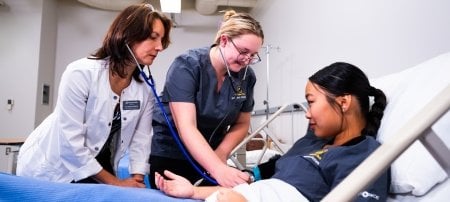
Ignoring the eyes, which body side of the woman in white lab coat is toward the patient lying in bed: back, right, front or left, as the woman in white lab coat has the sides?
front

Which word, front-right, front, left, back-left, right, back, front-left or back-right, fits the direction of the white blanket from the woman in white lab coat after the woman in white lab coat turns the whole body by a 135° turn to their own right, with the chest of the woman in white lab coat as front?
back-left

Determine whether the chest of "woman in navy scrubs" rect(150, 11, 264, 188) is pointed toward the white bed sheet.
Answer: yes

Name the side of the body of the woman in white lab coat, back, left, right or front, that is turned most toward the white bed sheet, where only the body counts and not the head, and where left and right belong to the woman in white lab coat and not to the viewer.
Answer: front

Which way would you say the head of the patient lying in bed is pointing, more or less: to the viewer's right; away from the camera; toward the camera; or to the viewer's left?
to the viewer's left

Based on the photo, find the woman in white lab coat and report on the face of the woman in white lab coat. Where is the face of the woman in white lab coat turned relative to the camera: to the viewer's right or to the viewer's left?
to the viewer's right

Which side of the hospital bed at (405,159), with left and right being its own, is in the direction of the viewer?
left

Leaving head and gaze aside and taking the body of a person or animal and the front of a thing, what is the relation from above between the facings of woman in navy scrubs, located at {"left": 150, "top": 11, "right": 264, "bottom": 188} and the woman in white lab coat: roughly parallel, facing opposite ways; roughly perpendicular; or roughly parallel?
roughly parallel

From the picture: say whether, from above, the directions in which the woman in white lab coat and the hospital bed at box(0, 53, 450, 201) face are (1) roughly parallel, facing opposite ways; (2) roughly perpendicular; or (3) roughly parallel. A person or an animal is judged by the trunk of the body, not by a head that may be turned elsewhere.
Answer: roughly parallel, facing opposite ways

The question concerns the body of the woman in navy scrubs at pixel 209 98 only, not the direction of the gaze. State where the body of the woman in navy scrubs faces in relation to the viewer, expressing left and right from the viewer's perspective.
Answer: facing the viewer and to the right of the viewer

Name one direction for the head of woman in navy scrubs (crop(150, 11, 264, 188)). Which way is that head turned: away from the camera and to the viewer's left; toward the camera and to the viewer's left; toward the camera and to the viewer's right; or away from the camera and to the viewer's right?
toward the camera and to the viewer's right

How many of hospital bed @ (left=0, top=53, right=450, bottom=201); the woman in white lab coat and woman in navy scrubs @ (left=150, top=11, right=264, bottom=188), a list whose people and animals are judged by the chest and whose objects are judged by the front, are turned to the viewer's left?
1

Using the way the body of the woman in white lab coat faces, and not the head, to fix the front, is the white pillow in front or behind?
in front
